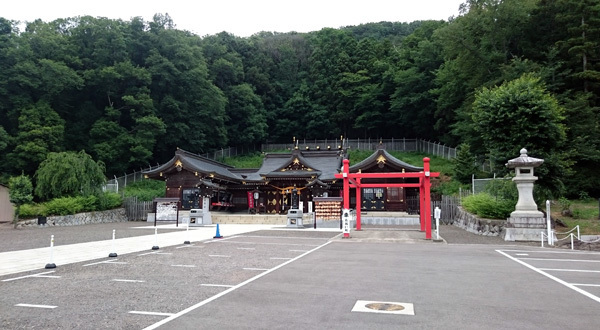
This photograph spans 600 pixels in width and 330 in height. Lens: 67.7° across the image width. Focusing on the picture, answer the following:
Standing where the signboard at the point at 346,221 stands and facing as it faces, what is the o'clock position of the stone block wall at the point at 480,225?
The stone block wall is roughly at 8 o'clock from the signboard.

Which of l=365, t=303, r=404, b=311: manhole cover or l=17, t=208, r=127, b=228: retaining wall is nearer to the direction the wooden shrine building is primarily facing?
the manhole cover

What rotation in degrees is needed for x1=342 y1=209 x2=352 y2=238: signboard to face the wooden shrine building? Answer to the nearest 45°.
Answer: approximately 180°

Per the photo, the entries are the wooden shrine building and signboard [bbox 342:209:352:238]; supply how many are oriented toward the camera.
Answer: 2

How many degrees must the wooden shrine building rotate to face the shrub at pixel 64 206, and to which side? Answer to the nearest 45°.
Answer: approximately 45° to its right

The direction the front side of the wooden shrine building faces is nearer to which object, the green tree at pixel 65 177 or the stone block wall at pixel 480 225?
the stone block wall

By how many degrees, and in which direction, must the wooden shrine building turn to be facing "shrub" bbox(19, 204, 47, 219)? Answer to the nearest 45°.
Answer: approximately 45° to its right

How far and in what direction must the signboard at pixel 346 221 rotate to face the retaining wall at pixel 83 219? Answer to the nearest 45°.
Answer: approximately 135° to its right

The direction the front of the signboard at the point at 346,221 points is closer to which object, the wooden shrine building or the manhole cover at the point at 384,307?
the manhole cover

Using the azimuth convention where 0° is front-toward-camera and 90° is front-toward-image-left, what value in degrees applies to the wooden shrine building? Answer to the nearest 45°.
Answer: approximately 0°

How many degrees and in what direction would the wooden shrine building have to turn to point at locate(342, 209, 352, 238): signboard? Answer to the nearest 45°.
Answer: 0° — it already faces it

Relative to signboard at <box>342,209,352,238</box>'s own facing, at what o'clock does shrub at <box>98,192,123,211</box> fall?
The shrub is roughly at 4 o'clock from the signboard.

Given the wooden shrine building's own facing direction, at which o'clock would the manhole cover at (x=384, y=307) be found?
The manhole cover is roughly at 12 o'clock from the wooden shrine building.

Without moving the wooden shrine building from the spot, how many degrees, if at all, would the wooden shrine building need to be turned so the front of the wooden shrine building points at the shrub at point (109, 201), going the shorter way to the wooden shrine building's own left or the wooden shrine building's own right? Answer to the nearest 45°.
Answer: approximately 90° to the wooden shrine building's own right

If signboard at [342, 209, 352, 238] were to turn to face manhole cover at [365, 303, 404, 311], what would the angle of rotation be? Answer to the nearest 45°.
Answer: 0° — it already faces it
